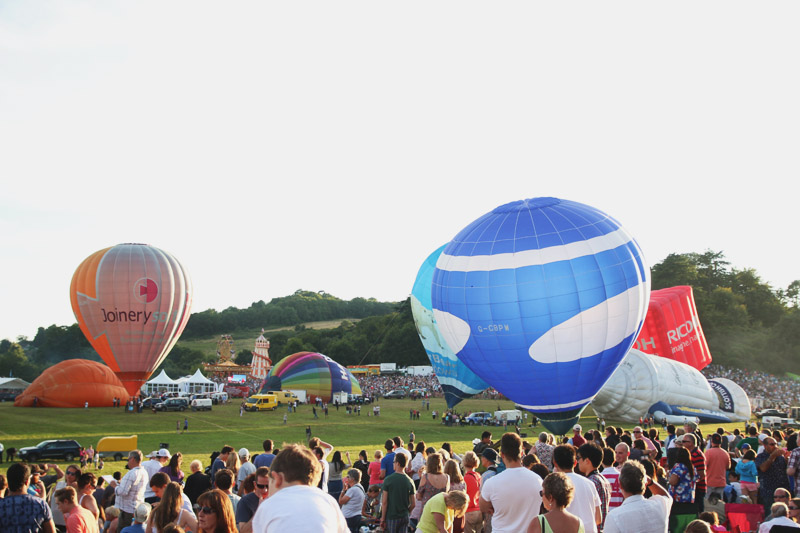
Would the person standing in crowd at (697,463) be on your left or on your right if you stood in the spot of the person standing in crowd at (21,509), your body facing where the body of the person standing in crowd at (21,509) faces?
on your right

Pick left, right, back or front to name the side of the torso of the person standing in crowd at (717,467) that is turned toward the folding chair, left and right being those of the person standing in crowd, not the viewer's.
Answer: back

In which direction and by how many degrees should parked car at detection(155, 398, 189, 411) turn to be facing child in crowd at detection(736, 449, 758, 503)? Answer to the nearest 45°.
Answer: approximately 90° to its left

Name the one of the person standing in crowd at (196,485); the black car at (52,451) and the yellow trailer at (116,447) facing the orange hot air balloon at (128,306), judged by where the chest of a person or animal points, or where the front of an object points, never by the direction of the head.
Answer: the person standing in crowd

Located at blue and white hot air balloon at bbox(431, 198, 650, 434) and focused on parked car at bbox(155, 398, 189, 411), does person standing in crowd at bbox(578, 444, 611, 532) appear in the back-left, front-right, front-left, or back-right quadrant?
back-left

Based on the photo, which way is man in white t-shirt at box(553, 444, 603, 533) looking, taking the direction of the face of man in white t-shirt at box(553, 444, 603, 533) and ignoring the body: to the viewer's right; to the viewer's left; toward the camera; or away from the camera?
away from the camera

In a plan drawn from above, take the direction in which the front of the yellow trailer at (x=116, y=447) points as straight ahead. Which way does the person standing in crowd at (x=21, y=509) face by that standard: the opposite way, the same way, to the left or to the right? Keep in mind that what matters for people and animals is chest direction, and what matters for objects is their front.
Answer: to the right

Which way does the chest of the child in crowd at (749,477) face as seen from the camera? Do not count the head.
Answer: away from the camera

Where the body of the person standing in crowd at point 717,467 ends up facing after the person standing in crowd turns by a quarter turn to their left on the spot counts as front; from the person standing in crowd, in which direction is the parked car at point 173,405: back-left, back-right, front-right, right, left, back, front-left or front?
front-right

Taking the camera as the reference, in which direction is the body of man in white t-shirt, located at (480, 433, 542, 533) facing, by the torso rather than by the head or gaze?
away from the camera

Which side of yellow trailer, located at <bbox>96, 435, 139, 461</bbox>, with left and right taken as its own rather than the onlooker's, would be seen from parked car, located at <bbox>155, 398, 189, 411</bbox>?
right

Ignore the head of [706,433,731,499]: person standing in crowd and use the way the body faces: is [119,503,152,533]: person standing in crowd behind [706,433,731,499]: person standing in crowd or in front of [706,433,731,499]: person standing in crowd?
behind

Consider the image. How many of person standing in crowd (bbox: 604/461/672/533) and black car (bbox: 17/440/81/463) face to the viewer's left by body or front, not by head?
1

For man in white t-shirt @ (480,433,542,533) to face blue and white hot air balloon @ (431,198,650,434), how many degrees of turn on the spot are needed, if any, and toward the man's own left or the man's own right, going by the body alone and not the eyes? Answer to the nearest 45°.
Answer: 0° — they already face it
